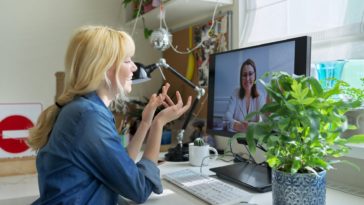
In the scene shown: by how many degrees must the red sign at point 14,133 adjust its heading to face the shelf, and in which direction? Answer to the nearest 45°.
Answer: approximately 45° to its left

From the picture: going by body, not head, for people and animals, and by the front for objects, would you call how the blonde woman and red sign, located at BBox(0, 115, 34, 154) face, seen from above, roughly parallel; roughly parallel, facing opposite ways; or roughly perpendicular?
roughly perpendicular

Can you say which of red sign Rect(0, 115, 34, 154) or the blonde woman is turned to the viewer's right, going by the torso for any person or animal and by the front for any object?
the blonde woman

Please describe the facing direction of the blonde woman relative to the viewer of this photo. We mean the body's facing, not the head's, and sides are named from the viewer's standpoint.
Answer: facing to the right of the viewer

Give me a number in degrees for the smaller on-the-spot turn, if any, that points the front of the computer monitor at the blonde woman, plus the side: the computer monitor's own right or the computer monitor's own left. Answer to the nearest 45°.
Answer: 0° — it already faces them

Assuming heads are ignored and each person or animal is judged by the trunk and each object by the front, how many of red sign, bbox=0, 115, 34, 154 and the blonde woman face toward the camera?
1

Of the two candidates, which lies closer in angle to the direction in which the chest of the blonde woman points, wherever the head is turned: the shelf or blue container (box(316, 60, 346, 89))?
the blue container

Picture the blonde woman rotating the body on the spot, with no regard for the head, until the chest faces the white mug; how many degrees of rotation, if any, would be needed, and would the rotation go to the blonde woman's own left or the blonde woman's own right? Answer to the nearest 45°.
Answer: approximately 45° to the blonde woman's own left

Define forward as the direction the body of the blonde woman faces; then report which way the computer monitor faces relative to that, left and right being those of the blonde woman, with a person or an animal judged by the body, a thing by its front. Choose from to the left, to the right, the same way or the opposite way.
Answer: the opposite way

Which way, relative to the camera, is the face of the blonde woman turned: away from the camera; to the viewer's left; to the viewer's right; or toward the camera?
to the viewer's right

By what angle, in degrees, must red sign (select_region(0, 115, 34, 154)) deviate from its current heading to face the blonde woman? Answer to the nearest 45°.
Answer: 0° — it already faces them
